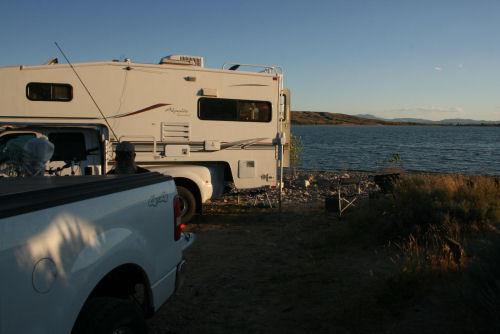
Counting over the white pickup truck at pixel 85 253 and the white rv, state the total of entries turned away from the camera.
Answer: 0

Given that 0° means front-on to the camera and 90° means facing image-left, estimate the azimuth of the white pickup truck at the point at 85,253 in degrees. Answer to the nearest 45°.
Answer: approximately 45°

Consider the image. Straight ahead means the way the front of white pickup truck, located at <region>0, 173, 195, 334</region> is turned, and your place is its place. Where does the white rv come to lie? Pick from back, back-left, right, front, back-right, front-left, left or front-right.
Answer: back-right

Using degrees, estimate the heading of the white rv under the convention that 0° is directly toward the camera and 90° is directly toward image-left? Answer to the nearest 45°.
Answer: approximately 90°

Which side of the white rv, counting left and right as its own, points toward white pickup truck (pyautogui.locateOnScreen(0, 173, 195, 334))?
left
